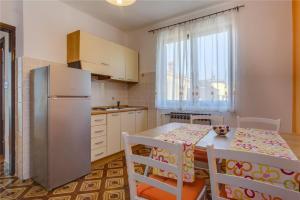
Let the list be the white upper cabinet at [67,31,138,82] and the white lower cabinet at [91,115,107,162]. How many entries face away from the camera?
0

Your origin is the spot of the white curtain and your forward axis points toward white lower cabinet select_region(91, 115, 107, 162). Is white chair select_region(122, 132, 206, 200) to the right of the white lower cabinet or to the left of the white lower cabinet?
left

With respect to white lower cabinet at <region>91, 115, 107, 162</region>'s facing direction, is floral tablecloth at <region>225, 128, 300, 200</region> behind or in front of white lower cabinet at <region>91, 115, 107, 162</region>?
in front

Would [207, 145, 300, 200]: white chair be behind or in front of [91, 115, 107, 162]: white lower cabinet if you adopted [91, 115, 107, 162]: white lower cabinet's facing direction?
in front

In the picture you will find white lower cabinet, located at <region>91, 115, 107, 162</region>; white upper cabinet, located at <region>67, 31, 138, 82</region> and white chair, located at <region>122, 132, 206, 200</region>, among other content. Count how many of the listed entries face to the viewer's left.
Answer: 0

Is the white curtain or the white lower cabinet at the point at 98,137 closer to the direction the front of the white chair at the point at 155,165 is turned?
the white curtain

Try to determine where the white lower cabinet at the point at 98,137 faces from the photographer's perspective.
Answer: facing the viewer and to the right of the viewer

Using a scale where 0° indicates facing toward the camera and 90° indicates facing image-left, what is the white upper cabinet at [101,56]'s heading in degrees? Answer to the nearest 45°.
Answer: approximately 315°

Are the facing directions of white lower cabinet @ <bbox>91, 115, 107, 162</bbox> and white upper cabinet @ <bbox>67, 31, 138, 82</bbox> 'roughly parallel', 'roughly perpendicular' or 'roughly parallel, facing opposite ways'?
roughly parallel
